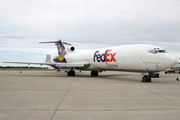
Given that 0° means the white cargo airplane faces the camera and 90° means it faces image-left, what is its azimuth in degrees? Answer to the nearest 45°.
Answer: approximately 315°
